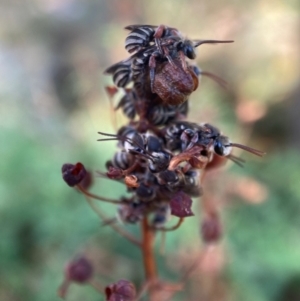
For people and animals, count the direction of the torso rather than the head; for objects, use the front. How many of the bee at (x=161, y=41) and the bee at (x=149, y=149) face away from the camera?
0

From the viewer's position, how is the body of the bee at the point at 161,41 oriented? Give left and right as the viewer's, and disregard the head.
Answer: facing to the right of the viewer

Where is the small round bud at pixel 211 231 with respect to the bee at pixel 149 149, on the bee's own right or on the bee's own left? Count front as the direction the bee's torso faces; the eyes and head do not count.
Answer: on the bee's own left
